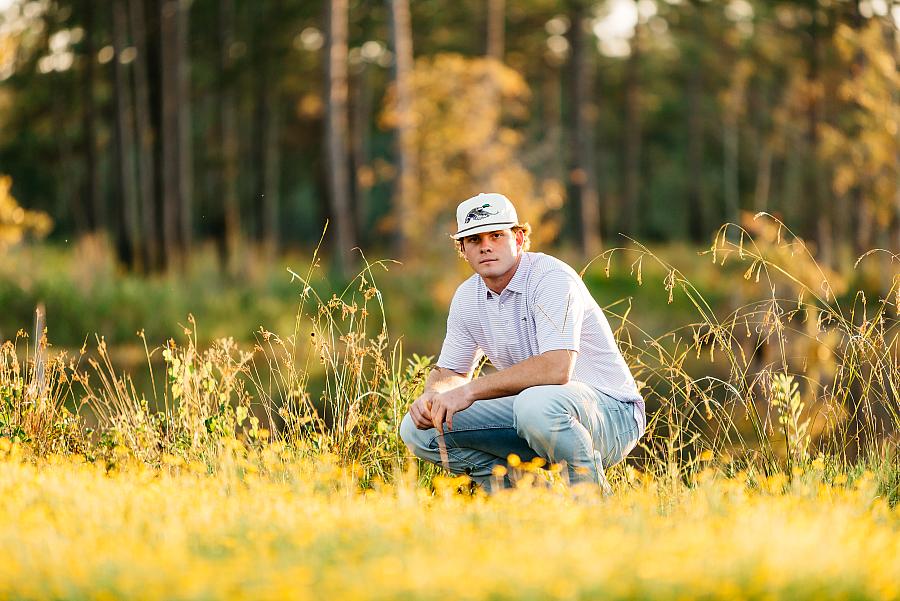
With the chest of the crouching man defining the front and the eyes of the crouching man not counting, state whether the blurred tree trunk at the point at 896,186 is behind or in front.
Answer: behind

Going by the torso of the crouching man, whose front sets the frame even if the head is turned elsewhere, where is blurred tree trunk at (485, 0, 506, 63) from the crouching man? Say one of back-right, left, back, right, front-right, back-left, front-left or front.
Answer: back-right

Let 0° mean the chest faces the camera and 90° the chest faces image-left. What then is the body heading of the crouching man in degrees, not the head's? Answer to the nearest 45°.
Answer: approximately 45°
